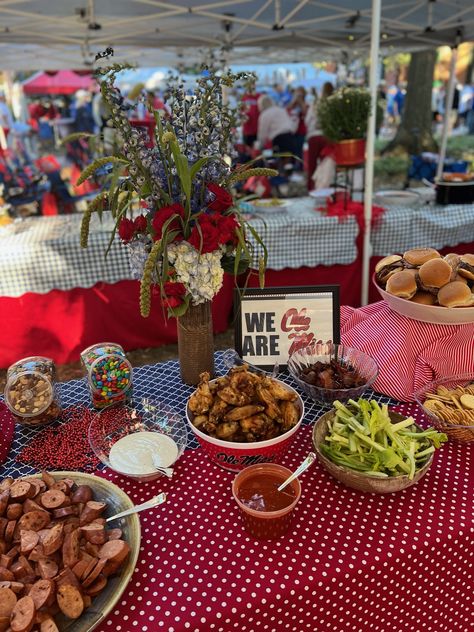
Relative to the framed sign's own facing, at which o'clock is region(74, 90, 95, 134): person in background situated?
The person in background is roughly at 5 o'clock from the framed sign.

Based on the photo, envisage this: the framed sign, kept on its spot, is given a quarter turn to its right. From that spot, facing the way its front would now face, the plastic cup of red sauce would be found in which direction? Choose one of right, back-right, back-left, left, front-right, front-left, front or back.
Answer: left

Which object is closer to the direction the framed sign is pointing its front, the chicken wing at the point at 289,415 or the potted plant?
the chicken wing

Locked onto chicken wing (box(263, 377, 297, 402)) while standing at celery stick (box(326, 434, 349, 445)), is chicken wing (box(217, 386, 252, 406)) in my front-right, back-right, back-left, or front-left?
front-left

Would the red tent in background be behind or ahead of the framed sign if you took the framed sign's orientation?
behind

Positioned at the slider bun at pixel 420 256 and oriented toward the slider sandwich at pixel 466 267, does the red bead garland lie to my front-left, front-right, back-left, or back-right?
back-right

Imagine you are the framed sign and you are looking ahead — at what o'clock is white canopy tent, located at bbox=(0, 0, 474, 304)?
The white canopy tent is roughly at 6 o'clock from the framed sign.

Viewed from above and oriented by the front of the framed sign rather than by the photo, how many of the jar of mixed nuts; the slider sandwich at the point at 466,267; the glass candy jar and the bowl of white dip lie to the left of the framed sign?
1

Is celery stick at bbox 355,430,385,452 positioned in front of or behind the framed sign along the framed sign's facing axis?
in front

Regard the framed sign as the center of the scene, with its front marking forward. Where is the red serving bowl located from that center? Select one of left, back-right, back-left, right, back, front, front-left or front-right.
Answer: front

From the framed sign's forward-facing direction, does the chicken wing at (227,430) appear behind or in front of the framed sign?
in front

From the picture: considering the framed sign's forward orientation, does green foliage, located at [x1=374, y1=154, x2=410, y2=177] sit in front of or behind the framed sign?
behind

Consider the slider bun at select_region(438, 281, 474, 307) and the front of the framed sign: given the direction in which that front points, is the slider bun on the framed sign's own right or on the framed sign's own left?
on the framed sign's own left

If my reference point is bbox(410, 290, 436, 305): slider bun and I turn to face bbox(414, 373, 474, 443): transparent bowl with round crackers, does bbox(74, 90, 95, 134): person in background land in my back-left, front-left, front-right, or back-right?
back-right

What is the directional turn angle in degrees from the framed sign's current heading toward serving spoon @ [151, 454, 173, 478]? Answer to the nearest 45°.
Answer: approximately 45° to its right

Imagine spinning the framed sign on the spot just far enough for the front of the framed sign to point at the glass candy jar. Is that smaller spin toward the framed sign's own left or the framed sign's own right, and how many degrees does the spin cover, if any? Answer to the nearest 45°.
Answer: approximately 45° to the framed sign's own right

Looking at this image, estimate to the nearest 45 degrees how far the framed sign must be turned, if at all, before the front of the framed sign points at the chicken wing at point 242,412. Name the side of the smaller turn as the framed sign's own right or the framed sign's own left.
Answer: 0° — it already faces it

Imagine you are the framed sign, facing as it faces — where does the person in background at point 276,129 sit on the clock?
The person in background is roughly at 6 o'clock from the framed sign.

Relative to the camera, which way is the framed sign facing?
toward the camera
